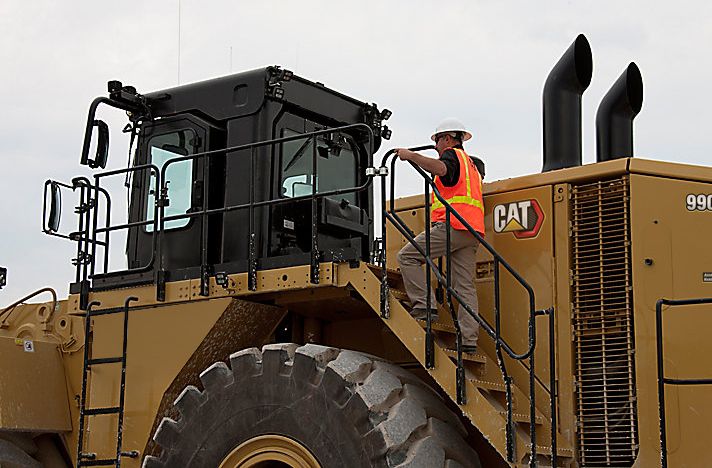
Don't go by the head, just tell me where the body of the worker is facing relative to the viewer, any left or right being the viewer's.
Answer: facing away from the viewer and to the left of the viewer

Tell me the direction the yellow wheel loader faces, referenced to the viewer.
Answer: facing away from the viewer and to the left of the viewer
